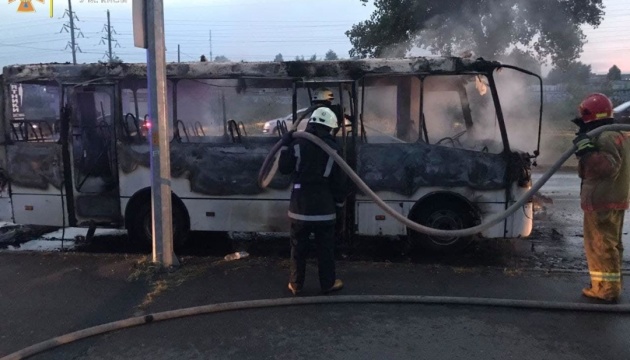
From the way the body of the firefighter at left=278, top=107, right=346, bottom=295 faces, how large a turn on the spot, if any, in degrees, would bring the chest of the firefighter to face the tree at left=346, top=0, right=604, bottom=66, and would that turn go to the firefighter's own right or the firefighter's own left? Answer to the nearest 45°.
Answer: approximately 45° to the firefighter's own right

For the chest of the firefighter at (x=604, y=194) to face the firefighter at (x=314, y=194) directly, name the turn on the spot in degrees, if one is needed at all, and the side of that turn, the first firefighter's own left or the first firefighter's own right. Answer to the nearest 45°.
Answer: approximately 45° to the first firefighter's own left

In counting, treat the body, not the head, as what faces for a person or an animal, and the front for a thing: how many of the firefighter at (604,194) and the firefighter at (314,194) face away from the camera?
1

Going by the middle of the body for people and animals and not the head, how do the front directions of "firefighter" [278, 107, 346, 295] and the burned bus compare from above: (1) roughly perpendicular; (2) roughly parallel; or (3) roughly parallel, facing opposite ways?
roughly perpendicular

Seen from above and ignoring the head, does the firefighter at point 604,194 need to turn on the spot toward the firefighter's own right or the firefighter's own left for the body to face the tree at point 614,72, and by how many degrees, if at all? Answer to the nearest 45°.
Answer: approximately 90° to the firefighter's own right

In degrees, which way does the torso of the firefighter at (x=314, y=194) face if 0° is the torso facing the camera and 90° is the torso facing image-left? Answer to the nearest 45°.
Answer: approximately 180°

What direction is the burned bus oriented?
to the viewer's right

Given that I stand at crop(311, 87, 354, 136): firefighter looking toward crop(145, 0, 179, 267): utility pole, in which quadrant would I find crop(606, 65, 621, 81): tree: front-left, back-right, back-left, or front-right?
back-right

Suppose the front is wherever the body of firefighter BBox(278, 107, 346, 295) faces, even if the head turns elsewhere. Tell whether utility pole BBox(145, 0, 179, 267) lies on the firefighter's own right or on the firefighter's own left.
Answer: on the firefighter's own left

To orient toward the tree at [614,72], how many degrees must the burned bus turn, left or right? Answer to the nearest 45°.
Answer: approximately 45° to its left

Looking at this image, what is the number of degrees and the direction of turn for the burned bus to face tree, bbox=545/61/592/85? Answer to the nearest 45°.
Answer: approximately 45° to its left

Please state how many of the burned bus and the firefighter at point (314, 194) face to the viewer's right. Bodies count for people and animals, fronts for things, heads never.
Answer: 1

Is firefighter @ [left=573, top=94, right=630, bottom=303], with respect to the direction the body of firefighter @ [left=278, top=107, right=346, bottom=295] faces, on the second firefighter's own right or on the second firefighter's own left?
on the second firefighter's own right

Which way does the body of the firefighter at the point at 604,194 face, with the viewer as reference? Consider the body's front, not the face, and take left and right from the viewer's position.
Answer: facing to the left of the viewer

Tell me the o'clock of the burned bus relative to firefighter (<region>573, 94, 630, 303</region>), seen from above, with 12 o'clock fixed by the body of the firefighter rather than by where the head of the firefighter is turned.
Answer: The burned bus is roughly at 12 o'clock from the firefighter.

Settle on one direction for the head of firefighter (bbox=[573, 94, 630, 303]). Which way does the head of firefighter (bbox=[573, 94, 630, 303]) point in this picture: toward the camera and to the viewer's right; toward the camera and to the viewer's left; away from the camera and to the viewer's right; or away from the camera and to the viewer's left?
away from the camera and to the viewer's left
